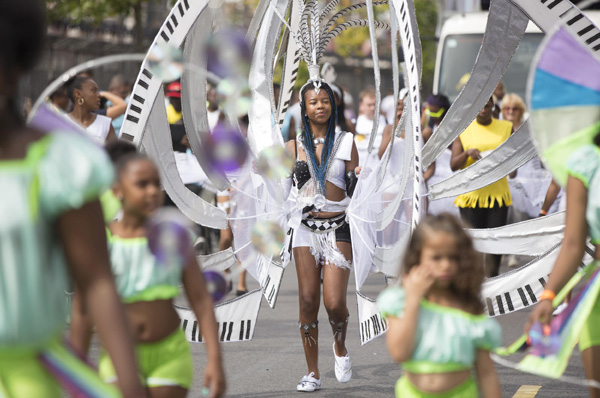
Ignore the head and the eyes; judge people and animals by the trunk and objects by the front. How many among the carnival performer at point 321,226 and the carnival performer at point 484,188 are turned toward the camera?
2

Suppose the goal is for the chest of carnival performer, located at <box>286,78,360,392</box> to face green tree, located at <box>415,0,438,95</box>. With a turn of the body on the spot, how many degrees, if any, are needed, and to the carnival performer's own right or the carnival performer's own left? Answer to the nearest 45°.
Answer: approximately 180°

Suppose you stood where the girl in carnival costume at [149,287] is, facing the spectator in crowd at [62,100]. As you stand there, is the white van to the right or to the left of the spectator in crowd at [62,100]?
right

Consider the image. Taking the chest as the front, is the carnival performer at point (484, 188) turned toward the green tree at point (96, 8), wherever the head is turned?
no

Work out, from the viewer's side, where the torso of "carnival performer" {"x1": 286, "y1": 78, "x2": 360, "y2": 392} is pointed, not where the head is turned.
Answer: toward the camera

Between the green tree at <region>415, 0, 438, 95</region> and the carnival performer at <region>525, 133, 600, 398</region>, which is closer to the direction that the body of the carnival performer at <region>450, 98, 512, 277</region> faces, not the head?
the carnival performer

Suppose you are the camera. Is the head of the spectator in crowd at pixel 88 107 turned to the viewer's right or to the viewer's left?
to the viewer's right

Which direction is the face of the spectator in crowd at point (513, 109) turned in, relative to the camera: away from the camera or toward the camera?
toward the camera

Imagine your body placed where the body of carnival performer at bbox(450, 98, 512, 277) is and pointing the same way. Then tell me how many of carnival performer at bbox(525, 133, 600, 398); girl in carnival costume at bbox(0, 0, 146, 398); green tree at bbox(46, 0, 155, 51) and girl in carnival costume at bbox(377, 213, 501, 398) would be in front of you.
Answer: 3

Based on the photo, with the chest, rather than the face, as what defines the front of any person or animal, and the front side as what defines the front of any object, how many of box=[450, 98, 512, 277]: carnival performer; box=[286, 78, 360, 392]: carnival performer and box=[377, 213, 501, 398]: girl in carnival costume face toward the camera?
3

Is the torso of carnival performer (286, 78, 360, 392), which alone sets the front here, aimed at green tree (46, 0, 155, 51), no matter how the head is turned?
no

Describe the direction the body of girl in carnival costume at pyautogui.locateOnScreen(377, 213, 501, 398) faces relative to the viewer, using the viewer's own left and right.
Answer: facing the viewer

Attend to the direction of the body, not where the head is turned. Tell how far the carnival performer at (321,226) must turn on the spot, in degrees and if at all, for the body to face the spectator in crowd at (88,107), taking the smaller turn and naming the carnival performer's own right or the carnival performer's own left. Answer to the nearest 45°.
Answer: approximately 135° to the carnival performer's own right

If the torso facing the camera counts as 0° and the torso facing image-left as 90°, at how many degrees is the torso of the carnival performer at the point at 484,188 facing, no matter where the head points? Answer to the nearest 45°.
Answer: approximately 0°

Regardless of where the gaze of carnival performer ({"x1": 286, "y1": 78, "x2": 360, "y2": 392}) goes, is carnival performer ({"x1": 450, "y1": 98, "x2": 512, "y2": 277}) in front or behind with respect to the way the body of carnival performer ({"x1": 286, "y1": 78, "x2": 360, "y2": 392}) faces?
behind

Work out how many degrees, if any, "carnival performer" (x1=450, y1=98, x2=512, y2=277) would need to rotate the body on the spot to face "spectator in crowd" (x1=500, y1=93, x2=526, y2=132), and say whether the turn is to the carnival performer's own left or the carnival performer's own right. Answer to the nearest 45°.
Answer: approximately 180°

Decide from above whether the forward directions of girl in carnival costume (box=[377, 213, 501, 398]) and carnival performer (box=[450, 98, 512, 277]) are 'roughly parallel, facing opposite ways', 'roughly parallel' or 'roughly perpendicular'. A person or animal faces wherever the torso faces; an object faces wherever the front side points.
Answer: roughly parallel

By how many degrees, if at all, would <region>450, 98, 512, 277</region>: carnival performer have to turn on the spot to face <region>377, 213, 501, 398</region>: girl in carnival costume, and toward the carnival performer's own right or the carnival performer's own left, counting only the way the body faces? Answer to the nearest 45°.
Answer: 0° — they already face them
